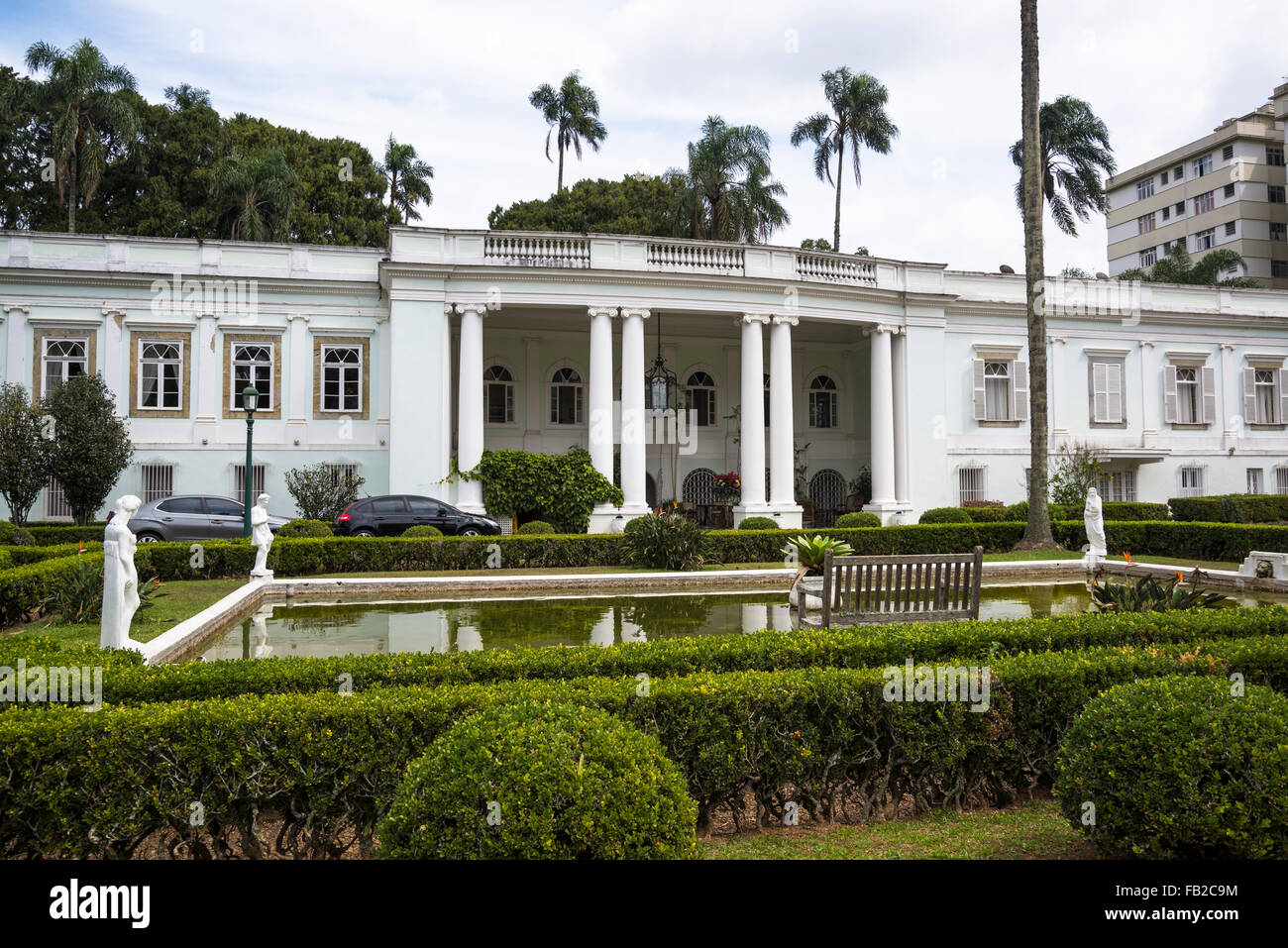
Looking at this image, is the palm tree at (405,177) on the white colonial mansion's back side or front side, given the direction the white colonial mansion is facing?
on the back side

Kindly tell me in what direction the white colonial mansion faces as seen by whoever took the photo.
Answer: facing the viewer

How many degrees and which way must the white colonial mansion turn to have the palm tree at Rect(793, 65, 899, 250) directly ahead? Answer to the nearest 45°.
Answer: approximately 135° to its left

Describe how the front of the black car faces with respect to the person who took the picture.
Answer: facing to the right of the viewer

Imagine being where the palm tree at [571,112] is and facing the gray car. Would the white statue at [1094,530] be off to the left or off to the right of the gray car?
left

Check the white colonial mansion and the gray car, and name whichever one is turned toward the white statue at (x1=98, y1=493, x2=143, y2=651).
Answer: the white colonial mansion
